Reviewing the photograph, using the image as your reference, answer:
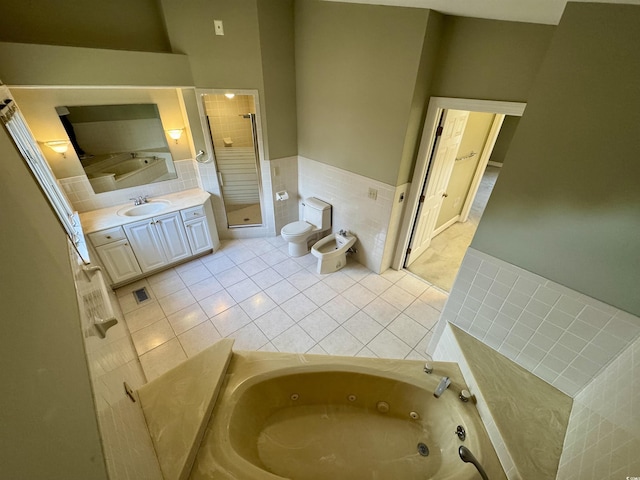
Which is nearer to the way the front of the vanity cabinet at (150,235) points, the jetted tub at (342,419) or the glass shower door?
the jetted tub

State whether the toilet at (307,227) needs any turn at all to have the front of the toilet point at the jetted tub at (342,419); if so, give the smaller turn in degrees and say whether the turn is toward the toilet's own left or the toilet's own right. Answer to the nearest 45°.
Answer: approximately 45° to the toilet's own left

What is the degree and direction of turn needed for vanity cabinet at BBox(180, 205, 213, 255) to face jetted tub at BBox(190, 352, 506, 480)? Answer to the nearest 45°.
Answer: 0° — it already faces it

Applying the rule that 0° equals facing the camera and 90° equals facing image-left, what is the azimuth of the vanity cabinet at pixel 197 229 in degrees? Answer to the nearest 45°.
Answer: approximately 0°

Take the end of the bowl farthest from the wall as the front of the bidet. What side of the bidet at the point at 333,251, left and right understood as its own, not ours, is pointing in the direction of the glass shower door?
right

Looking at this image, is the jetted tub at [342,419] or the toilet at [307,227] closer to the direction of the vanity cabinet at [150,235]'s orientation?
the jetted tub

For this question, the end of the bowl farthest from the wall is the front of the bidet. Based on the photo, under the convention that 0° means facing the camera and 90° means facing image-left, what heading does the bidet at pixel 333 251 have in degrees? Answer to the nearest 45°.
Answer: approximately 45°
